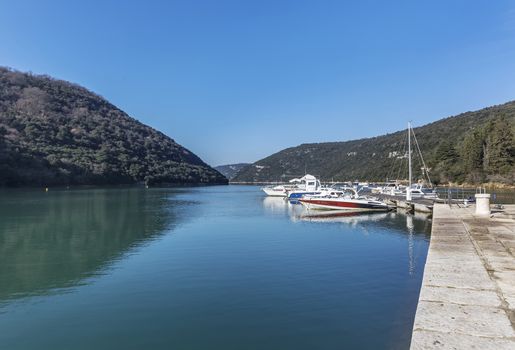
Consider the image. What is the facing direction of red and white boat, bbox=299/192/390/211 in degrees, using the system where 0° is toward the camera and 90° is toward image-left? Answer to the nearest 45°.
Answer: approximately 90°

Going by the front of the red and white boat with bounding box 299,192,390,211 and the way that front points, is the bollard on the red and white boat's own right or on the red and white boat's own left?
on the red and white boat's own left

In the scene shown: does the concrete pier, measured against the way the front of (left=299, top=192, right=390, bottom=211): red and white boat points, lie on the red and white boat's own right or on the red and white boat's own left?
on the red and white boat's own left
